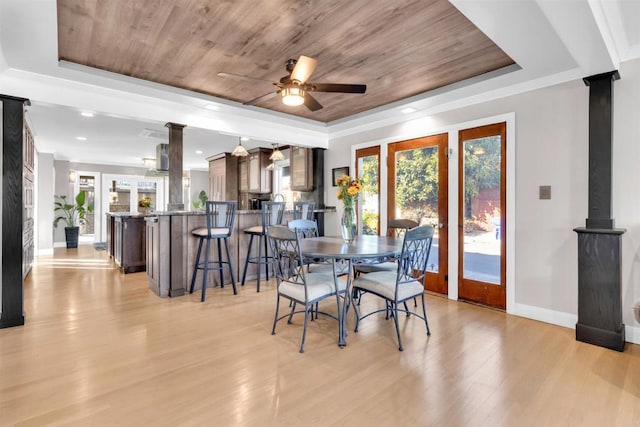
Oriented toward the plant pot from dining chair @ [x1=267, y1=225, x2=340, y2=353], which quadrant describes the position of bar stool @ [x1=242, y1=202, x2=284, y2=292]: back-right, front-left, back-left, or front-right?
front-right

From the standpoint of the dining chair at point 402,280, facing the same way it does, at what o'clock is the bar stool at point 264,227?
The bar stool is roughly at 12 o'clock from the dining chair.

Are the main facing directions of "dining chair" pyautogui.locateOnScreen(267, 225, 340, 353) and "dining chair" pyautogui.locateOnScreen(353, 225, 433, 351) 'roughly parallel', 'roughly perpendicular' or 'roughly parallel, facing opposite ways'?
roughly perpendicular

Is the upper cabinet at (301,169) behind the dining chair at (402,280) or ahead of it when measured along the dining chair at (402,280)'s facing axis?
ahead

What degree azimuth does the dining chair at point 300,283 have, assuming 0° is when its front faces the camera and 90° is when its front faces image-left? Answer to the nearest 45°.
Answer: approximately 225°

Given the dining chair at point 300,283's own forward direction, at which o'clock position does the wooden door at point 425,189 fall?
The wooden door is roughly at 12 o'clock from the dining chair.

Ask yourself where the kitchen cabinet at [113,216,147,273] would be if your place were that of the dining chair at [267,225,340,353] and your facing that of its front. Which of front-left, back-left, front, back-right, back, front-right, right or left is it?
left

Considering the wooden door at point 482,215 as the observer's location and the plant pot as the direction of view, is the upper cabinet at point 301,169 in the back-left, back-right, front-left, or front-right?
front-right

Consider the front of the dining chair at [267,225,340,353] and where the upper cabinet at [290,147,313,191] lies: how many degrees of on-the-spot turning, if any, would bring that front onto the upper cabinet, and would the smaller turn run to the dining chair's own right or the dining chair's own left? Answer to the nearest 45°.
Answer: approximately 45° to the dining chair's own left

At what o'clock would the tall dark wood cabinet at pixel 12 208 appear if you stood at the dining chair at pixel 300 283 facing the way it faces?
The tall dark wood cabinet is roughly at 8 o'clock from the dining chair.

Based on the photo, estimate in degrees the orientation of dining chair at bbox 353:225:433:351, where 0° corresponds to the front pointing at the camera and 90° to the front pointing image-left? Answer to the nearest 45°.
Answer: approximately 135°

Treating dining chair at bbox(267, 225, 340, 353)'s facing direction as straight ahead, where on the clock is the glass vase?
The glass vase is roughly at 12 o'clock from the dining chair.

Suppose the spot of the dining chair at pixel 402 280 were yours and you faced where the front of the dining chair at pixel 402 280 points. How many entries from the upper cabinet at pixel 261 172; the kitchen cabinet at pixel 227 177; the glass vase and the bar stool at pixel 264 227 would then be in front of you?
4

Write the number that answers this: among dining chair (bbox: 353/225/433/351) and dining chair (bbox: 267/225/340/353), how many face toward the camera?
0

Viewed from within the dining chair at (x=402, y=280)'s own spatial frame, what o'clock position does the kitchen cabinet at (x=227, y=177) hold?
The kitchen cabinet is roughly at 12 o'clock from the dining chair.

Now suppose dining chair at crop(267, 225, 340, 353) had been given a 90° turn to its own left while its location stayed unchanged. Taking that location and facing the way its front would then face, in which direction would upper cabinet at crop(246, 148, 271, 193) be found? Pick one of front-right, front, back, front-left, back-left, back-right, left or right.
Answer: front-right

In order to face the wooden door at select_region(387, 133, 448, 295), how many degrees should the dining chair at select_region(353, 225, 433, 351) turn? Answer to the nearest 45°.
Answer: approximately 45° to its right

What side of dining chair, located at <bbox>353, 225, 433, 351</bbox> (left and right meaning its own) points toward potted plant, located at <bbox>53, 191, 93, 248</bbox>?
front

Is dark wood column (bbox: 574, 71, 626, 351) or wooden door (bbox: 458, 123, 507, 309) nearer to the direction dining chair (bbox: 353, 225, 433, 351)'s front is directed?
the wooden door

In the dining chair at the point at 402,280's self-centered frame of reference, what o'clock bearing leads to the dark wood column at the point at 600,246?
The dark wood column is roughly at 4 o'clock from the dining chair.

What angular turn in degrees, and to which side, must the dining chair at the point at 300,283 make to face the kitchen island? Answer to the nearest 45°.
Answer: approximately 90° to its left
